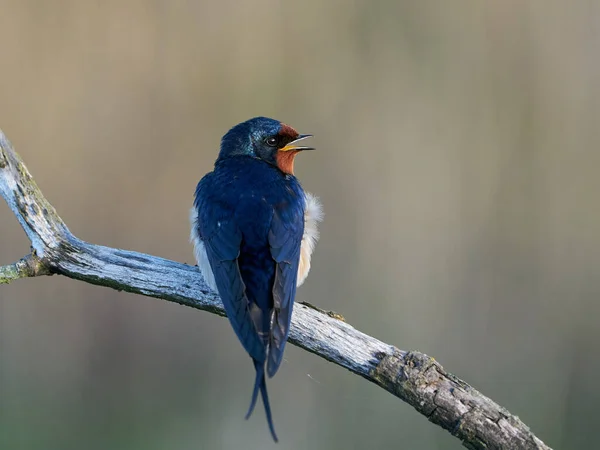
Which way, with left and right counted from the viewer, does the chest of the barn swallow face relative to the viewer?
facing away from the viewer
